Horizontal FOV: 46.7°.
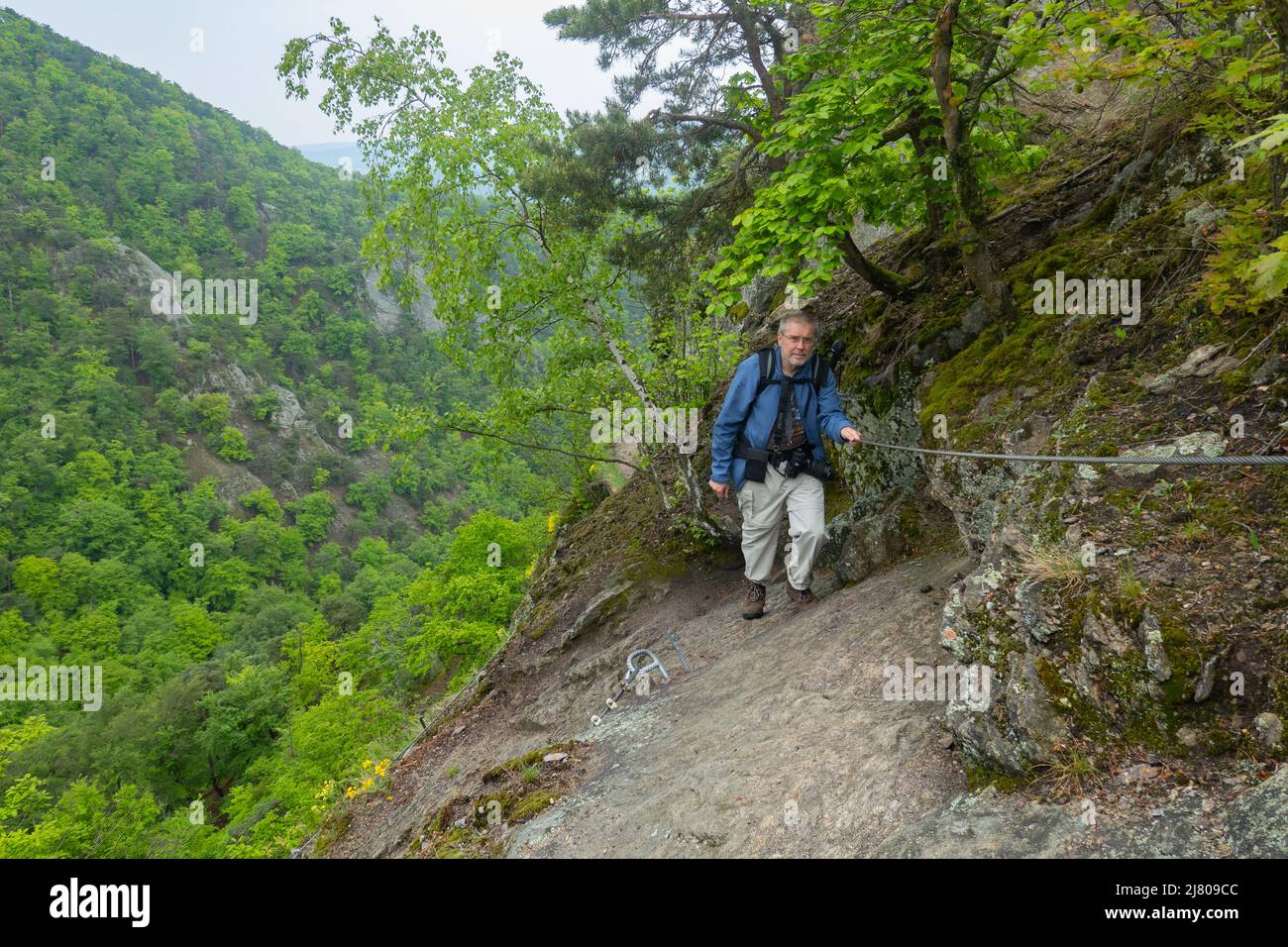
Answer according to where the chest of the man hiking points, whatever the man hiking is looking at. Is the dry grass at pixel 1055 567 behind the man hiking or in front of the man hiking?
in front

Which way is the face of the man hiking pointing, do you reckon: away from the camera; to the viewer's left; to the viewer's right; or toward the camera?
toward the camera

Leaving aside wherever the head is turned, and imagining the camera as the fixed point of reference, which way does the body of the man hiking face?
toward the camera
